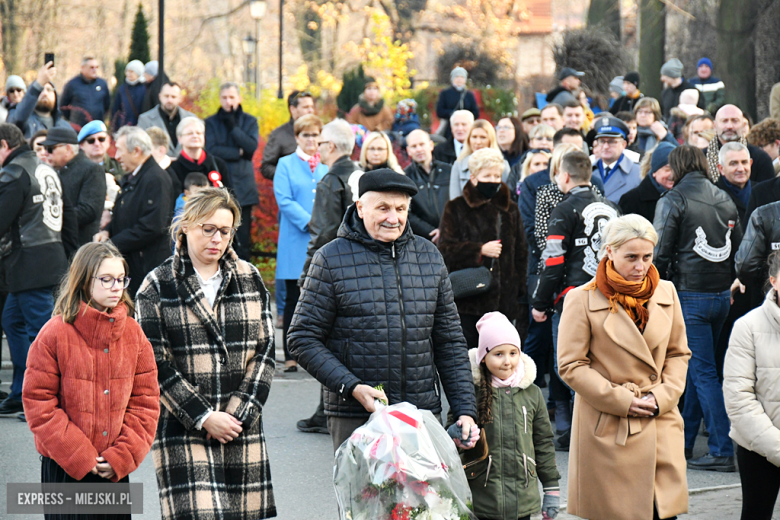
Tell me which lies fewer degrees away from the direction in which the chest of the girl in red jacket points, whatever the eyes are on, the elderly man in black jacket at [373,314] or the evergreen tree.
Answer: the elderly man in black jacket

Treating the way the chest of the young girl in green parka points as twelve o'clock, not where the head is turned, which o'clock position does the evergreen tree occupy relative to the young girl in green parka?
The evergreen tree is roughly at 5 o'clock from the young girl in green parka.

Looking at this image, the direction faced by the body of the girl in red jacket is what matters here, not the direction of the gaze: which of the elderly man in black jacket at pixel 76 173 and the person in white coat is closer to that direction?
the person in white coat

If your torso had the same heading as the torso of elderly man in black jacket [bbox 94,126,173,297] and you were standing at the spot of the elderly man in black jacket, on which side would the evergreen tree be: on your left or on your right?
on your right

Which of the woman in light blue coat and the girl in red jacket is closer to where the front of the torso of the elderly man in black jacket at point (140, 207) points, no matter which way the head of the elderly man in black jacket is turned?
the girl in red jacket

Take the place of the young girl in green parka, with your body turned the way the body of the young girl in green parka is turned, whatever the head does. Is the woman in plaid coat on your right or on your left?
on your right

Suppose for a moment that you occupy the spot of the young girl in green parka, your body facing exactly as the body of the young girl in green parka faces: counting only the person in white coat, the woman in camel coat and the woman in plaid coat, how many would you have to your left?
2

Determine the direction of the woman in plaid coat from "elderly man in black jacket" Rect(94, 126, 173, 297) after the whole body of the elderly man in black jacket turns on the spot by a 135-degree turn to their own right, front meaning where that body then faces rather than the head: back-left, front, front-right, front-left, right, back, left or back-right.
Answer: back-right

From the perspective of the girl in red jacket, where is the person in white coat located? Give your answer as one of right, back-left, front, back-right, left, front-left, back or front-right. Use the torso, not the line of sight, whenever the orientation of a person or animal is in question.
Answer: front-left

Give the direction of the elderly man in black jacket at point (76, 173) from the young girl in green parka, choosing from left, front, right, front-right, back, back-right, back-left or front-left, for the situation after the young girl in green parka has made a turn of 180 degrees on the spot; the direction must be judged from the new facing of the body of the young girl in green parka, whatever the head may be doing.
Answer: front-left

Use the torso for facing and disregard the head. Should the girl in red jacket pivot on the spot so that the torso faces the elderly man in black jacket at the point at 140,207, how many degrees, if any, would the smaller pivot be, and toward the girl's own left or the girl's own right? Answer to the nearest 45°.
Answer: approximately 135° to the girl's own left

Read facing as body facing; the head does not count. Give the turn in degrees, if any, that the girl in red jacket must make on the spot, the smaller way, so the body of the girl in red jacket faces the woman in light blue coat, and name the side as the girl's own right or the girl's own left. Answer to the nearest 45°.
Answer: approximately 135° to the girl's own left

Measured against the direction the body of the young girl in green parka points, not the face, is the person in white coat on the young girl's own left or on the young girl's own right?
on the young girl's own left

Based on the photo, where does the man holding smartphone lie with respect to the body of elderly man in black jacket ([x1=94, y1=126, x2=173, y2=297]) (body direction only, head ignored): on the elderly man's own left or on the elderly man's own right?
on the elderly man's own right

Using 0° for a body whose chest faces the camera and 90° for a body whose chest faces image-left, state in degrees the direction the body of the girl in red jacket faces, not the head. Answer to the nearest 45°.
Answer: approximately 315°
